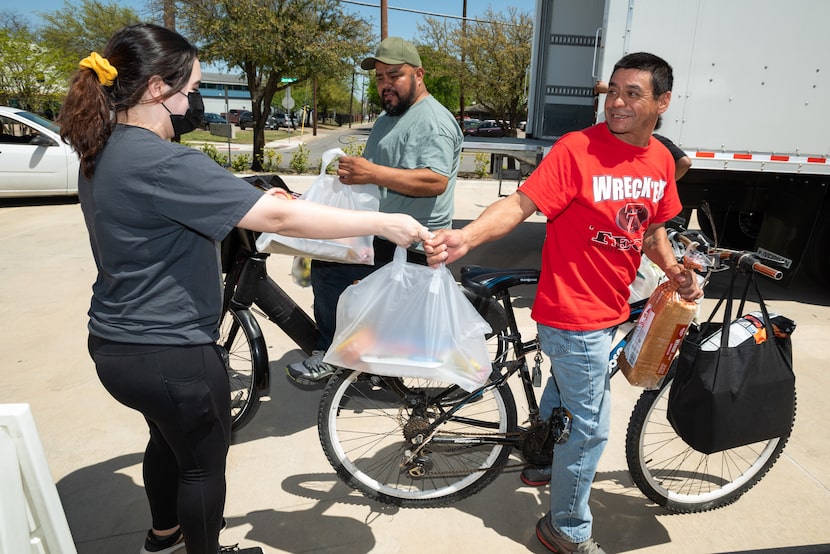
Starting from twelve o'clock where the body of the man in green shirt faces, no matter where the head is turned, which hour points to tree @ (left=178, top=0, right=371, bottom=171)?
The tree is roughly at 4 o'clock from the man in green shirt.

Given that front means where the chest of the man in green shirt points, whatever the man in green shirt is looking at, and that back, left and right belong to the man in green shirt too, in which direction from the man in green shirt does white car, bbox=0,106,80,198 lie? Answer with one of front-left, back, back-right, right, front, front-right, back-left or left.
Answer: right

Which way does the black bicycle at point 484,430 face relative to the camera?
to the viewer's right

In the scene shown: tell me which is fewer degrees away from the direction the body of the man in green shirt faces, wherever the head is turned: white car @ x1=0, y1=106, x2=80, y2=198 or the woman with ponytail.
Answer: the woman with ponytail

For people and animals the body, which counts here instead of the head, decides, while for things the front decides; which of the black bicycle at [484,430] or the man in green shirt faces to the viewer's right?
the black bicycle

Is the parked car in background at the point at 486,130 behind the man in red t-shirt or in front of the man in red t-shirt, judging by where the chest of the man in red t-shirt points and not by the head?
behind

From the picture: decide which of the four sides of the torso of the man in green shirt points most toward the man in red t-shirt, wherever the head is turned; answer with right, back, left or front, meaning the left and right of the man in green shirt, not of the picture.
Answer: left

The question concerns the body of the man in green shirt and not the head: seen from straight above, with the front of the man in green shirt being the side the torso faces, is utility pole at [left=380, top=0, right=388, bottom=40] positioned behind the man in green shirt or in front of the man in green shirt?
behind
